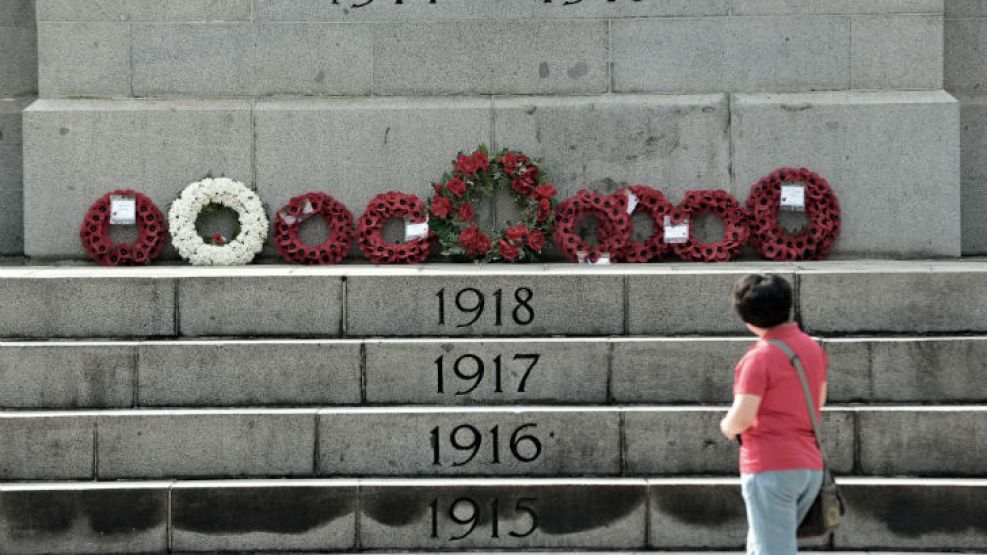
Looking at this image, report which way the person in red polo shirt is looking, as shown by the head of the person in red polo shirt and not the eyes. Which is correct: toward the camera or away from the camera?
away from the camera

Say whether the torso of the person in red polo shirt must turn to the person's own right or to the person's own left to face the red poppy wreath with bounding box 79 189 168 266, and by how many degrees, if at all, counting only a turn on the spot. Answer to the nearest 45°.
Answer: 0° — they already face it

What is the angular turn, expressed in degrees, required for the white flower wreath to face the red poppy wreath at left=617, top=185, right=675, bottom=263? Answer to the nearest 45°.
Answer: approximately 90° to its left

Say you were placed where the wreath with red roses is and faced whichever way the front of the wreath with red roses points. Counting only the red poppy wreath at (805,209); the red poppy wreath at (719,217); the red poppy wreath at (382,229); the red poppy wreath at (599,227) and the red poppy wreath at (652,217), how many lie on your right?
1

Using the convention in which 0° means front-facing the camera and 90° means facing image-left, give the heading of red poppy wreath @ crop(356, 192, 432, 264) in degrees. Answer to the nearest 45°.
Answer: approximately 0°

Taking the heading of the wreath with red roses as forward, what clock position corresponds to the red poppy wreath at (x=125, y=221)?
The red poppy wreath is roughly at 3 o'clock from the wreath with red roses.

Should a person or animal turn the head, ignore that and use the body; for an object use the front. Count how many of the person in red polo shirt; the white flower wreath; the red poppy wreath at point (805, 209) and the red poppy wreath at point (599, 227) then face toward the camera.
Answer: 3

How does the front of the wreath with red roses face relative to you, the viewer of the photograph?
facing the viewer

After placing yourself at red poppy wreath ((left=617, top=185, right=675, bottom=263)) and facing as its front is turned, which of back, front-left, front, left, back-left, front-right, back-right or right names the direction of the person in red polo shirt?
front

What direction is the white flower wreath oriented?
toward the camera

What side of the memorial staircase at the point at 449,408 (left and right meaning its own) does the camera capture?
front

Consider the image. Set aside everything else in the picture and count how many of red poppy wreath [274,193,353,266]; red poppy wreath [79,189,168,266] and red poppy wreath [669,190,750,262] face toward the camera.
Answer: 3

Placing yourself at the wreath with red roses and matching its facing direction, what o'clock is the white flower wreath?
The white flower wreath is roughly at 3 o'clock from the wreath with red roses.
